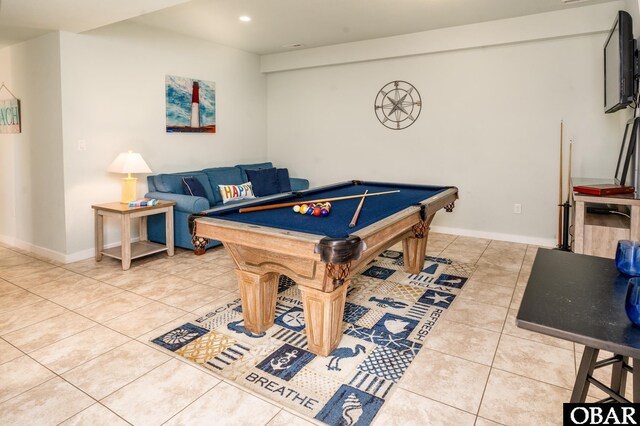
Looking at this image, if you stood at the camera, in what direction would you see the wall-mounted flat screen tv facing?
facing to the left of the viewer

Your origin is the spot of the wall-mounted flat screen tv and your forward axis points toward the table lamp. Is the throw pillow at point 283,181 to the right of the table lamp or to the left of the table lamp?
right

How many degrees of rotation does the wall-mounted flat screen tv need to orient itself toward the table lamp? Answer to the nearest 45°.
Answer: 0° — it already faces it

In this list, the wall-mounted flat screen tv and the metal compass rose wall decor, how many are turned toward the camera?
1

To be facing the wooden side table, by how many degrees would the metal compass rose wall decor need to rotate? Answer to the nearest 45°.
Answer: approximately 45° to its right

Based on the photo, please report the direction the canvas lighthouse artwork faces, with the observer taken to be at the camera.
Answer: facing the viewer and to the right of the viewer

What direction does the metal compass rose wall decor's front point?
toward the camera

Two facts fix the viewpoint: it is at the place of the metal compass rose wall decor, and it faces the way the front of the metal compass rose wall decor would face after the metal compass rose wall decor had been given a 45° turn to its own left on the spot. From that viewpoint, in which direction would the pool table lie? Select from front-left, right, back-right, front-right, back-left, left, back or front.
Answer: front-right

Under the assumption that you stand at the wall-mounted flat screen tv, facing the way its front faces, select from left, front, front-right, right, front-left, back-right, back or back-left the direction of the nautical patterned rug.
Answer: front-left
